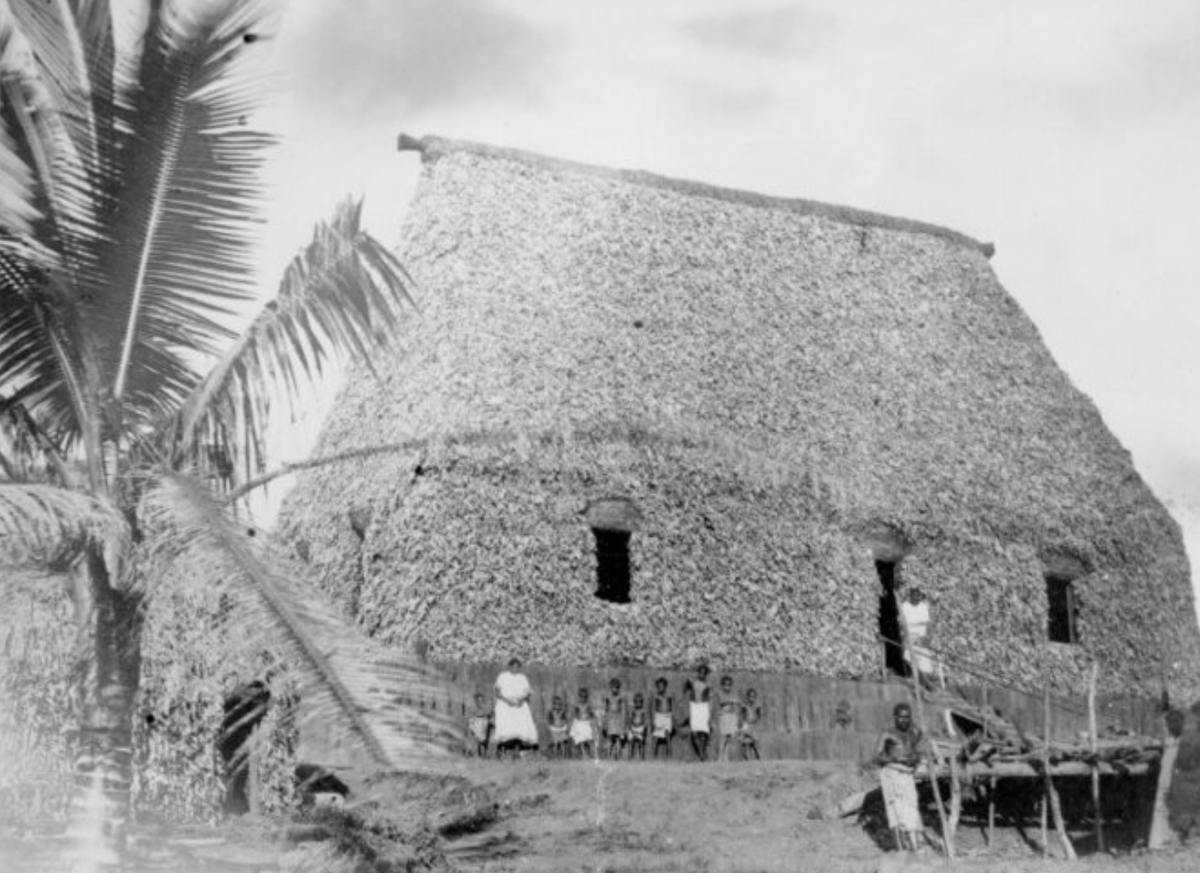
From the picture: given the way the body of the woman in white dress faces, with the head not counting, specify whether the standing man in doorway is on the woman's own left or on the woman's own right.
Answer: on the woman's own left

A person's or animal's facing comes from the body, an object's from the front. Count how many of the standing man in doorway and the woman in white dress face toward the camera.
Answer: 2

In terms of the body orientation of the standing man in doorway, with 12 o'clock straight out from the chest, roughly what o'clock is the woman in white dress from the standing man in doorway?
The woman in white dress is roughly at 2 o'clock from the standing man in doorway.
